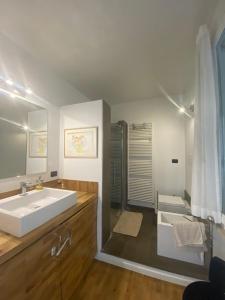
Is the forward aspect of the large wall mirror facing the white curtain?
yes

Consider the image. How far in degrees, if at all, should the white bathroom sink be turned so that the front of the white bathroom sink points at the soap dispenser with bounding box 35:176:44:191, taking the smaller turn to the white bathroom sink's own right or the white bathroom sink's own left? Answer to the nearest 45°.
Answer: approximately 135° to the white bathroom sink's own left

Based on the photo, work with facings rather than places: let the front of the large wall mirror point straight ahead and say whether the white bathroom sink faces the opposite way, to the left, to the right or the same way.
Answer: the same way

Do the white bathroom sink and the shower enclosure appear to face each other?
no

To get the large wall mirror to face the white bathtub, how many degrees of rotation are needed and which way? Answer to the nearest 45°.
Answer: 0° — it already faces it

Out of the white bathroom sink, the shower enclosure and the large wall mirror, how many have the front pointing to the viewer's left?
0

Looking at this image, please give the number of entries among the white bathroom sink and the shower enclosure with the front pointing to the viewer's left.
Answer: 0

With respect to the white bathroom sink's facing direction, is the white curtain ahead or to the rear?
ahead

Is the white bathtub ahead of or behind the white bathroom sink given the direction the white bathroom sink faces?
ahead

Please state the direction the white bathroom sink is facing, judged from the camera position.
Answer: facing the viewer and to the right of the viewer

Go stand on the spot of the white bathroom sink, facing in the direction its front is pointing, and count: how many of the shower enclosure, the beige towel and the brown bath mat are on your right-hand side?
0
